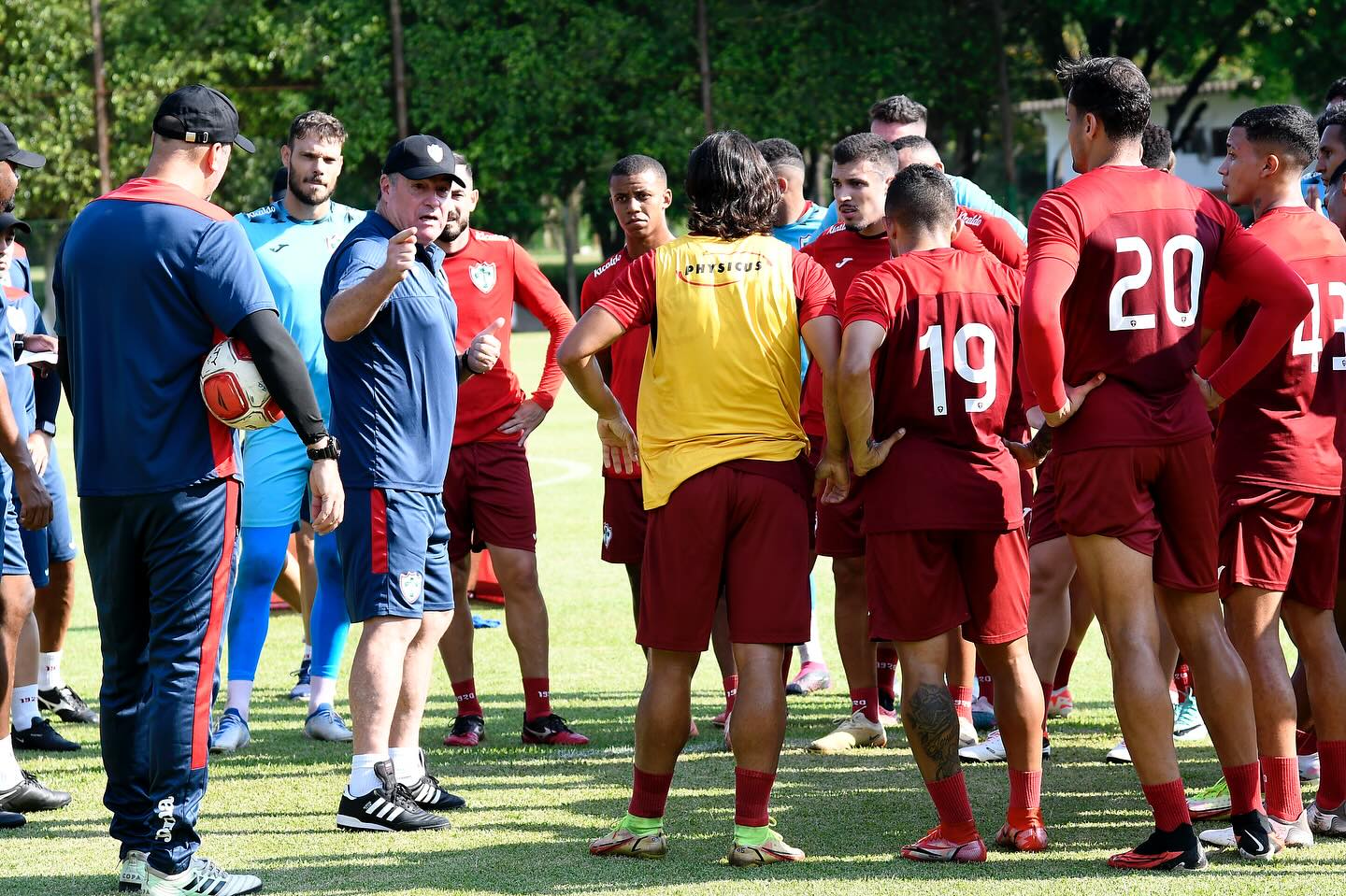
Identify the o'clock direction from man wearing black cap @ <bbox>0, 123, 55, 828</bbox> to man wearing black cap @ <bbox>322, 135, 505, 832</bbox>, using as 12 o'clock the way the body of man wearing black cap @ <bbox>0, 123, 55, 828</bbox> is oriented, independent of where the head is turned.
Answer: man wearing black cap @ <bbox>322, 135, 505, 832</bbox> is roughly at 1 o'clock from man wearing black cap @ <bbox>0, 123, 55, 828</bbox>.

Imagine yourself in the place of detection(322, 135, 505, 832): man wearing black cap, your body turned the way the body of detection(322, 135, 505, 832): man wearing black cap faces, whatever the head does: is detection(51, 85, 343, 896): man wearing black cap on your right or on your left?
on your right

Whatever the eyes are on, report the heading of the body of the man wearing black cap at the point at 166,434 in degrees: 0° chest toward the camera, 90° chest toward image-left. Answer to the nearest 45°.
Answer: approximately 225°

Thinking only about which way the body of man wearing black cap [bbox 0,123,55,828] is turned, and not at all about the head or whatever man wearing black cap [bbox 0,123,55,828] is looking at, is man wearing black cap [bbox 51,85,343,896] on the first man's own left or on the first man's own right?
on the first man's own right

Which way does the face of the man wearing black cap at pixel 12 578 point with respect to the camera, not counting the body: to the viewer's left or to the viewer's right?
to the viewer's right

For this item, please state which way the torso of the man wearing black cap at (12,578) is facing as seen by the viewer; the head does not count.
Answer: to the viewer's right

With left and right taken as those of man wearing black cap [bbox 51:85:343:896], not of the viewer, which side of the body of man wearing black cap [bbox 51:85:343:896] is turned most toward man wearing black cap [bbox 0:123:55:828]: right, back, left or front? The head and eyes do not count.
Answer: left
